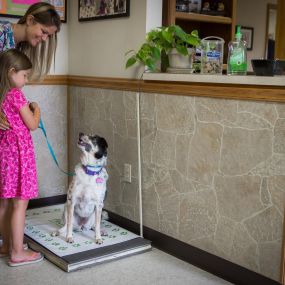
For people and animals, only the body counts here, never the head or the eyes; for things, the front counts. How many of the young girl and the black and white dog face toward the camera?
1

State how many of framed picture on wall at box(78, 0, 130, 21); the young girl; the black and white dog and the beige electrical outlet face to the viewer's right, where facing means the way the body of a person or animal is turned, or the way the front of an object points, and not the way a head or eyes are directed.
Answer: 1

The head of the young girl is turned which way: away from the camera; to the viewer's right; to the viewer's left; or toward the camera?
to the viewer's right

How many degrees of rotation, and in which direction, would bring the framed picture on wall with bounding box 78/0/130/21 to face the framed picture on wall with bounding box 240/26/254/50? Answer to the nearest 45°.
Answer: approximately 180°

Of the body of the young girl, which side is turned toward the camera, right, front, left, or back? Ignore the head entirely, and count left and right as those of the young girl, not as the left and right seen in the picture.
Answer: right

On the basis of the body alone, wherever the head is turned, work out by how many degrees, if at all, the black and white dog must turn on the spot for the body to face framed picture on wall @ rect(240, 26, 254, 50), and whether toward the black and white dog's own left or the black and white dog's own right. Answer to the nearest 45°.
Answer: approximately 135° to the black and white dog's own left

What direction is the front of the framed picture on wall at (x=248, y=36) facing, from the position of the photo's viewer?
facing the viewer and to the right of the viewer

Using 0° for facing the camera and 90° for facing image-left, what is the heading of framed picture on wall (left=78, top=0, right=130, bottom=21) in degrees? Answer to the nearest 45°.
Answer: approximately 45°

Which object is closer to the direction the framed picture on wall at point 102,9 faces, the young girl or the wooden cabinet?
the young girl

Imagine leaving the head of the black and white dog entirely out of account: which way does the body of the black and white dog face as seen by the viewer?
toward the camera

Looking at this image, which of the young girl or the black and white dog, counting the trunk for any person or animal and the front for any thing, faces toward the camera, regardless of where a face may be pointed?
the black and white dog
